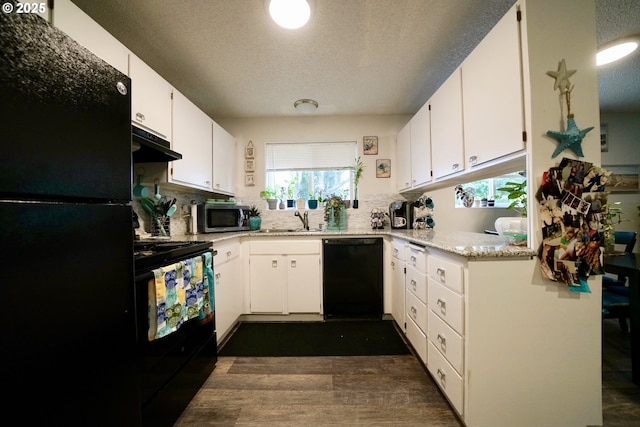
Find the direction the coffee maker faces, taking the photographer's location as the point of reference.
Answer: facing the viewer and to the left of the viewer

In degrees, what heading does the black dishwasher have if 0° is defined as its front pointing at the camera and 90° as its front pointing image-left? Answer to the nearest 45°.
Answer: approximately 0°

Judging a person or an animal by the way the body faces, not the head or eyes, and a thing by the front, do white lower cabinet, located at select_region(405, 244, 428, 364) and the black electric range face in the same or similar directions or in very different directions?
very different directions

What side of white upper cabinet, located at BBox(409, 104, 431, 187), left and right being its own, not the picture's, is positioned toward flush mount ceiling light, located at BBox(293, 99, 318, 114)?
front

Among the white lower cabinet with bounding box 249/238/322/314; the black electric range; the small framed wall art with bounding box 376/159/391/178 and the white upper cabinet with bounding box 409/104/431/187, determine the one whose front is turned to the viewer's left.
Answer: the white upper cabinet

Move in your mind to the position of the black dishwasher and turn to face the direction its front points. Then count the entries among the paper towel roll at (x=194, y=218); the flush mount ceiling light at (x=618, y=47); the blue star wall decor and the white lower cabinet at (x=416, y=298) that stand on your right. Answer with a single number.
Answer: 1

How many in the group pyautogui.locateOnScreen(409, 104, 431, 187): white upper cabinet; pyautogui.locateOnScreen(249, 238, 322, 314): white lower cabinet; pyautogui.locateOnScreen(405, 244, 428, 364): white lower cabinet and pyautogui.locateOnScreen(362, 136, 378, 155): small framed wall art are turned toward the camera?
2

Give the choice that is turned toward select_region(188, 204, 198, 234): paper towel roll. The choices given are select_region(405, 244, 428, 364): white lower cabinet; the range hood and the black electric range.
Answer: the white lower cabinet

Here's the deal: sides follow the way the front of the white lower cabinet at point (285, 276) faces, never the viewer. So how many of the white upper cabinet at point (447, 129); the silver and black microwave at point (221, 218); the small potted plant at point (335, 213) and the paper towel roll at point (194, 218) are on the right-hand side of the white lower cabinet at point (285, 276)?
2

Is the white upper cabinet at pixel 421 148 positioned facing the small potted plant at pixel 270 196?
yes

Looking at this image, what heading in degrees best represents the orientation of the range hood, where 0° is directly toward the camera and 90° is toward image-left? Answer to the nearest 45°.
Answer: approximately 315°

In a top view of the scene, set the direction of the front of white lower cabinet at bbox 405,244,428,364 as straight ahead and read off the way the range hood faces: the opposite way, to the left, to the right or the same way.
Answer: the opposite way

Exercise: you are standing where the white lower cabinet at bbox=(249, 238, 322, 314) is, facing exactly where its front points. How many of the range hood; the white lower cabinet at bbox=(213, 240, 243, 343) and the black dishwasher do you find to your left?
1

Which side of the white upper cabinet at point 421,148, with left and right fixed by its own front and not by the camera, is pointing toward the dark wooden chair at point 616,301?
back

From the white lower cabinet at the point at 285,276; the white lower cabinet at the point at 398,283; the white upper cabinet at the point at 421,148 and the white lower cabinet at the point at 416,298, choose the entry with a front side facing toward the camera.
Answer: the white lower cabinet at the point at 285,276
